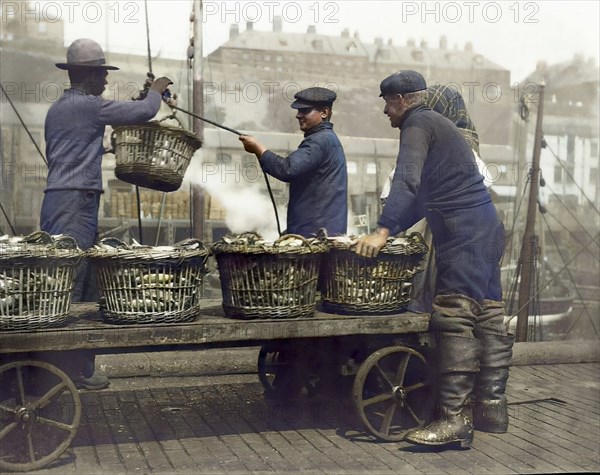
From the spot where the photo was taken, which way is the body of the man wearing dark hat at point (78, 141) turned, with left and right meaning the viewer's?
facing away from the viewer and to the right of the viewer

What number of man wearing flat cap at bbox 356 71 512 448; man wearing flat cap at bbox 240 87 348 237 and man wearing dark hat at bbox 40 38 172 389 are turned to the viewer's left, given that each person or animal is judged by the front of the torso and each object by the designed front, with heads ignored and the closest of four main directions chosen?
2

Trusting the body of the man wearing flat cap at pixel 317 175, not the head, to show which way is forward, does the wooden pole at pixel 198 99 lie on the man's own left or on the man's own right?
on the man's own right

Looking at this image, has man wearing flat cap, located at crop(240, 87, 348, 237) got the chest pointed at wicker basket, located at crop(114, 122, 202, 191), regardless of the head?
yes

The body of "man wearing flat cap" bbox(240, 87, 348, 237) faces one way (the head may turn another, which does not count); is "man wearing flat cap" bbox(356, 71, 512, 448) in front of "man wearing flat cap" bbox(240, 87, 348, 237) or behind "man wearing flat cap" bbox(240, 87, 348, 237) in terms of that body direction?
behind

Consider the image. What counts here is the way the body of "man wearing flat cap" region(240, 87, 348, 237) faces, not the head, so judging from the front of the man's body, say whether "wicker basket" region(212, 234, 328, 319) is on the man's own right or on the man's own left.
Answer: on the man's own left

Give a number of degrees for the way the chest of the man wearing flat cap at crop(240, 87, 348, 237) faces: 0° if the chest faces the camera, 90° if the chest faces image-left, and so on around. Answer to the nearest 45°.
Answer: approximately 90°

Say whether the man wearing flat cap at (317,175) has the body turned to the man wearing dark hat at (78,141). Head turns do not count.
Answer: yes

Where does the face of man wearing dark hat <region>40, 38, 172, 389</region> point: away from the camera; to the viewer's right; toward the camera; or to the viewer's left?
to the viewer's right

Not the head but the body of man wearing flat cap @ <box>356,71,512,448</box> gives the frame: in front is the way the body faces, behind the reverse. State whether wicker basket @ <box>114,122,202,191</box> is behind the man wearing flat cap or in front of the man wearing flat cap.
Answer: in front

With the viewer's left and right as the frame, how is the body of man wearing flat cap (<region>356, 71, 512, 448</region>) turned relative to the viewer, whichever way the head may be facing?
facing to the left of the viewer
